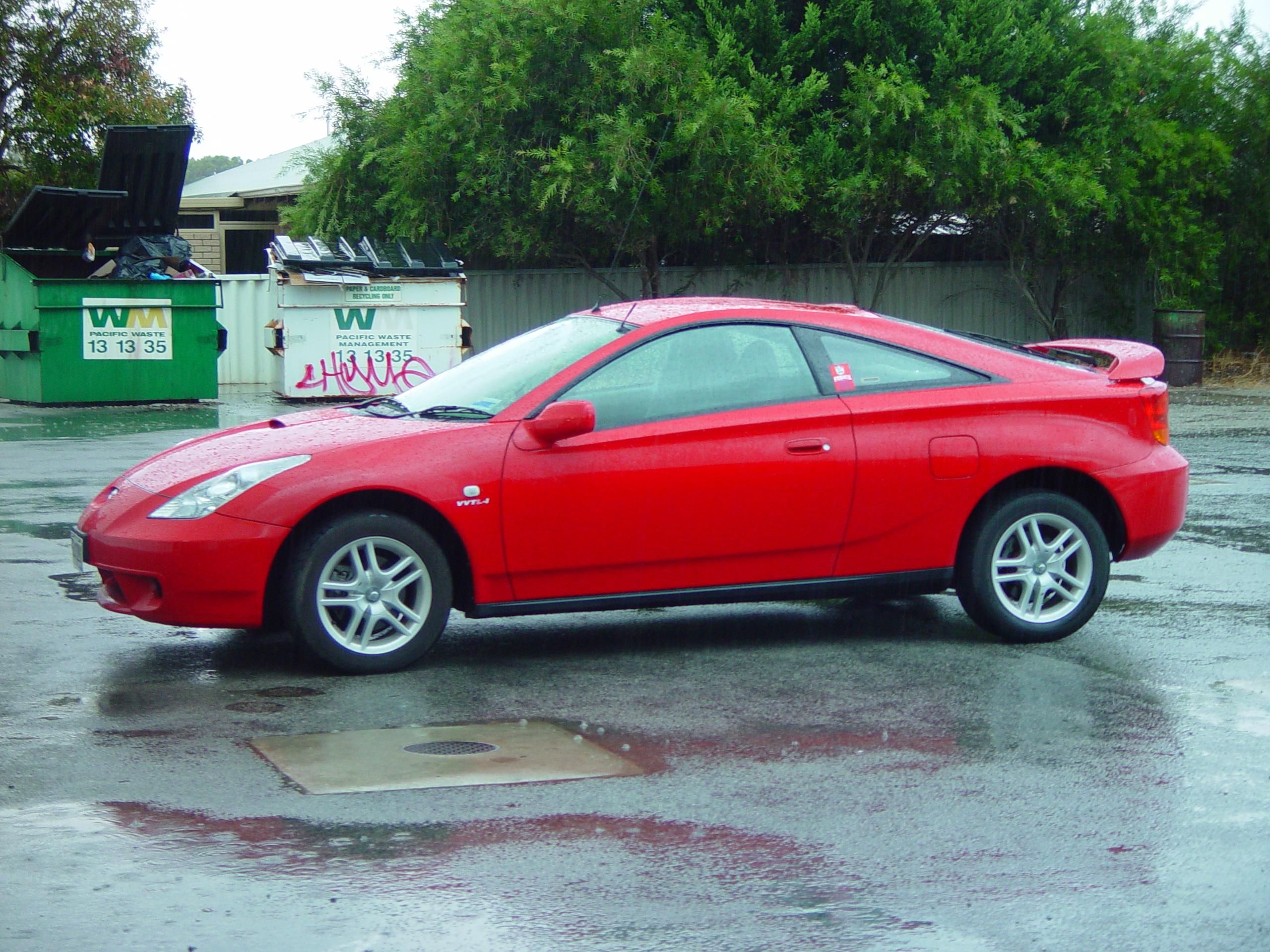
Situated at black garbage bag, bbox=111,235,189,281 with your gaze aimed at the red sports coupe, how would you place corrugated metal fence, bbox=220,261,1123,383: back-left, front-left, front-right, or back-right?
back-left

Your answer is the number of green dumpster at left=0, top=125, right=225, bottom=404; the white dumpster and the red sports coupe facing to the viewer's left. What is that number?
1

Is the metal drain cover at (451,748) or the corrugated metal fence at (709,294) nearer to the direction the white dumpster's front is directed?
the metal drain cover

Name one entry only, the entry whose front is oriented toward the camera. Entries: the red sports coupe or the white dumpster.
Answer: the white dumpster

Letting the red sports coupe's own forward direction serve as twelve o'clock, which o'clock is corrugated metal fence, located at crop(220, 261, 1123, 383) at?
The corrugated metal fence is roughly at 3 o'clock from the red sports coupe.

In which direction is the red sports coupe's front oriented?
to the viewer's left

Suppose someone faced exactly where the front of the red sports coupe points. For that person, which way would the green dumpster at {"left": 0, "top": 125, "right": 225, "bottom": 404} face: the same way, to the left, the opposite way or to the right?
to the left

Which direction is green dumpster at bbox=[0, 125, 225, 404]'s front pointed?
toward the camera

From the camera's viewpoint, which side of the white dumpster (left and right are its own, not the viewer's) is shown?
front

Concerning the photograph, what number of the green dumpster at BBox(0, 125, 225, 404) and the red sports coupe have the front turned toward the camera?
1

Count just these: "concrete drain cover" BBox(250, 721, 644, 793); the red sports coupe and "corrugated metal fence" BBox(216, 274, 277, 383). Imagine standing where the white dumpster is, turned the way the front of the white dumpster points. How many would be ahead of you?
2

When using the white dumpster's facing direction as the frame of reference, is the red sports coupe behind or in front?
in front

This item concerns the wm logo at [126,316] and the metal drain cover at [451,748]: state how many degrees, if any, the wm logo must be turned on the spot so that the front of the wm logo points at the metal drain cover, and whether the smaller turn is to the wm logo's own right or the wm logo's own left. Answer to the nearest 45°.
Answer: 0° — it already faces it

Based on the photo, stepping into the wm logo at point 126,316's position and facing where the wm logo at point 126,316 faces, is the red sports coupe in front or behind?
in front

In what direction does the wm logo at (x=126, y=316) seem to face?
toward the camera

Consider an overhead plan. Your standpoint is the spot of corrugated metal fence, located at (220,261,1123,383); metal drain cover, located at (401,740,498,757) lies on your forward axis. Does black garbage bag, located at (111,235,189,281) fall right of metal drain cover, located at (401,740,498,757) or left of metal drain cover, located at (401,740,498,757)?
right
